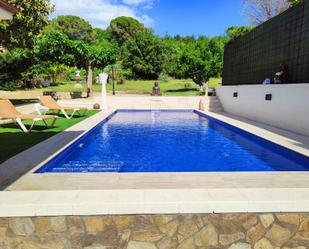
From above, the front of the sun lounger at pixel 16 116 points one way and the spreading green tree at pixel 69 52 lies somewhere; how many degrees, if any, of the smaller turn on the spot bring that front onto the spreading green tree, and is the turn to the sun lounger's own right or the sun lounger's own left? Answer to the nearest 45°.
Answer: approximately 90° to the sun lounger's own left

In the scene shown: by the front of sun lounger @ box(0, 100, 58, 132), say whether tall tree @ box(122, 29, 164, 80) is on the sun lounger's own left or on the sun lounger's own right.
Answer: on the sun lounger's own left

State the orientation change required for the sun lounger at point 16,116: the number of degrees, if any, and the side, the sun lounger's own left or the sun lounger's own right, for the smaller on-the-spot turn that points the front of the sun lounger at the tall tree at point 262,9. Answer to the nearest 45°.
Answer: approximately 45° to the sun lounger's own left

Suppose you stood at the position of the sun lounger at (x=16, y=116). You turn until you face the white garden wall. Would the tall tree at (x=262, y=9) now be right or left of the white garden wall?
left

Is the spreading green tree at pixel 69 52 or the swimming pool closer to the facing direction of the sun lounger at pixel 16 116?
the swimming pool

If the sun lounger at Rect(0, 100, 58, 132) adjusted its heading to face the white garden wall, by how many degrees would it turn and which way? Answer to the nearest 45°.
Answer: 0° — it already faces it

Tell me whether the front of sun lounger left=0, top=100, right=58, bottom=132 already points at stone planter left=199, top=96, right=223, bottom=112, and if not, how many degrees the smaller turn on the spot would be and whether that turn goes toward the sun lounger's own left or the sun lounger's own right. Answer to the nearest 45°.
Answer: approximately 45° to the sun lounger's own left

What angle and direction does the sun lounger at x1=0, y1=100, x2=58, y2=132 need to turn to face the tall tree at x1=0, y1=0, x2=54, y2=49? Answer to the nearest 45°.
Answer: approximately 90° to its left

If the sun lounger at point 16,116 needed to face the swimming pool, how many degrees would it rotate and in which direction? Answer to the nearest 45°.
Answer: approximately 45° to its right

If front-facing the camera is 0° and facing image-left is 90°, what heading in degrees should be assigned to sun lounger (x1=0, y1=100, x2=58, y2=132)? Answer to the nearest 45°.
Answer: approximately 270°
